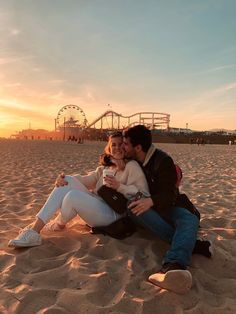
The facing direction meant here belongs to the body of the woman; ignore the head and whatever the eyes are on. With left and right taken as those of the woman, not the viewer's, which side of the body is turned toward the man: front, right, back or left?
left

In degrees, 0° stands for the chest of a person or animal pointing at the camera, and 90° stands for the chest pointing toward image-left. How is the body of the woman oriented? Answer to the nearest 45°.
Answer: approximately 45°
